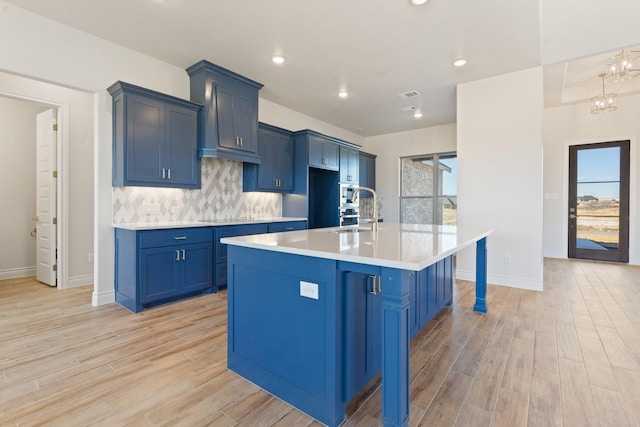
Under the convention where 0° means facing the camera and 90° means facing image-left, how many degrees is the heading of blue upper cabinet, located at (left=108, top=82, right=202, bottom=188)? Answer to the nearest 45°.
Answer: approximately 315°

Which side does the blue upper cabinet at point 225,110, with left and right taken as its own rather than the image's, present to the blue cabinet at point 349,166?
left

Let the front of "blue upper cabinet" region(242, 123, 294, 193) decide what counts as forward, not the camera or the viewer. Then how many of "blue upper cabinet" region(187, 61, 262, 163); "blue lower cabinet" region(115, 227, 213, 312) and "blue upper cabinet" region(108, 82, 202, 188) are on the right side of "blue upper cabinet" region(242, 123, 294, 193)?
3

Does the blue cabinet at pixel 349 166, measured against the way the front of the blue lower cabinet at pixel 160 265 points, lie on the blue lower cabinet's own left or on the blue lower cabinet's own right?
on the blue lower cabinet's own left

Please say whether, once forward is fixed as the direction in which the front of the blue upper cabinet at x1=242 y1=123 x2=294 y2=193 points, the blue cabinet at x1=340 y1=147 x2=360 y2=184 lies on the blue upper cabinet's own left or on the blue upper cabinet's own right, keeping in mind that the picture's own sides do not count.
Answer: on the blue upper cabinet's own left

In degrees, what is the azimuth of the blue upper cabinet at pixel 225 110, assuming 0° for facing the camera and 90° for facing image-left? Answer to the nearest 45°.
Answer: approximately 315°

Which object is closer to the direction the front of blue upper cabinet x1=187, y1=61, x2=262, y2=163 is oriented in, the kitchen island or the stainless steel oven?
the kitchen island

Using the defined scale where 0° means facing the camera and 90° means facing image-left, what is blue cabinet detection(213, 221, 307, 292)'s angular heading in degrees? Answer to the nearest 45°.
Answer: approximately 315°

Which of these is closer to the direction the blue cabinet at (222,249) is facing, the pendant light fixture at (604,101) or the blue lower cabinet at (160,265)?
the pendant light fixture
